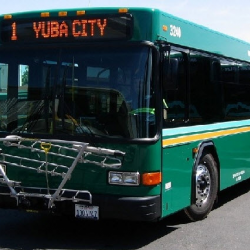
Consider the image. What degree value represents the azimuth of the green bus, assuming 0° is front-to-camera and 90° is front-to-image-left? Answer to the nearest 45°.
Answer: approximately 45°
